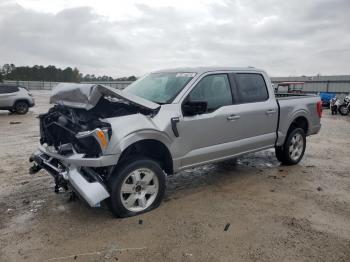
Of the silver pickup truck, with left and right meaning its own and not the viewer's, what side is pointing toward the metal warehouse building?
back

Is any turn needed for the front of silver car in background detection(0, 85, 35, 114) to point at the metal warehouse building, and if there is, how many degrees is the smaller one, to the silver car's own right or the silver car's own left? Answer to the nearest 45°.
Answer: approximately 180°

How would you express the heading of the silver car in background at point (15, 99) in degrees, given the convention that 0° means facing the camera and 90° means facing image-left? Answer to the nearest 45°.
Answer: approximately 90°

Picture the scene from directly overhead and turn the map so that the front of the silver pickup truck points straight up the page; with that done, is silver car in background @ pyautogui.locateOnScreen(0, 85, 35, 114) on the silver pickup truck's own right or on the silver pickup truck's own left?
on the silver pickup truck's own right

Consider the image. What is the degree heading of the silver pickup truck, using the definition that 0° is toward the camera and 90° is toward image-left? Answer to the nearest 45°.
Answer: approximately 45°

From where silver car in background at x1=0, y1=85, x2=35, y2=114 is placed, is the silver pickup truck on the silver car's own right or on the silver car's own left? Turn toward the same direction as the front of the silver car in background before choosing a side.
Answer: on the silver car's own left
